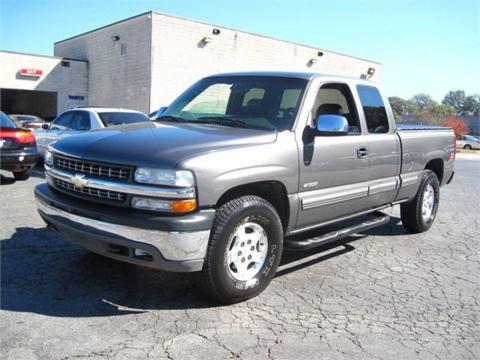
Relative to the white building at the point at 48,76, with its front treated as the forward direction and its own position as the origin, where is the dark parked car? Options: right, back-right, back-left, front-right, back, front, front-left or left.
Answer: front-right

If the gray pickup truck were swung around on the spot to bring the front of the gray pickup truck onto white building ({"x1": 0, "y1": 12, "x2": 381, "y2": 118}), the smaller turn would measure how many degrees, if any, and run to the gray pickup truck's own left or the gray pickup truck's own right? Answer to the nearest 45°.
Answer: approximately 135° to the gray pickup truck's own right

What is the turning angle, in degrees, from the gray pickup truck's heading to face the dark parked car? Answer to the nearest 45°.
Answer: approximately 90° to its right

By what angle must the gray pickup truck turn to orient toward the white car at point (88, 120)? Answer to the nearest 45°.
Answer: approximately 90° to its right

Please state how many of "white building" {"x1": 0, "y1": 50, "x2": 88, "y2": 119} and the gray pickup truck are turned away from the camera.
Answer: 0

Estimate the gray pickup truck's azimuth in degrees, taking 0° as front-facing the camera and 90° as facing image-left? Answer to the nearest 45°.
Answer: approximately 45°

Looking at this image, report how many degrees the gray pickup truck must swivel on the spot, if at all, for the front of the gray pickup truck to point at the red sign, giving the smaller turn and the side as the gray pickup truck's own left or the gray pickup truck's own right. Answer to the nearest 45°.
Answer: approximately 90° to the gray pickup truck's own right

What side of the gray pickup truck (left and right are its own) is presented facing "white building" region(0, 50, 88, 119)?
right

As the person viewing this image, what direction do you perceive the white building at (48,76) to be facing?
facing the viewer and to the right of the viewer
